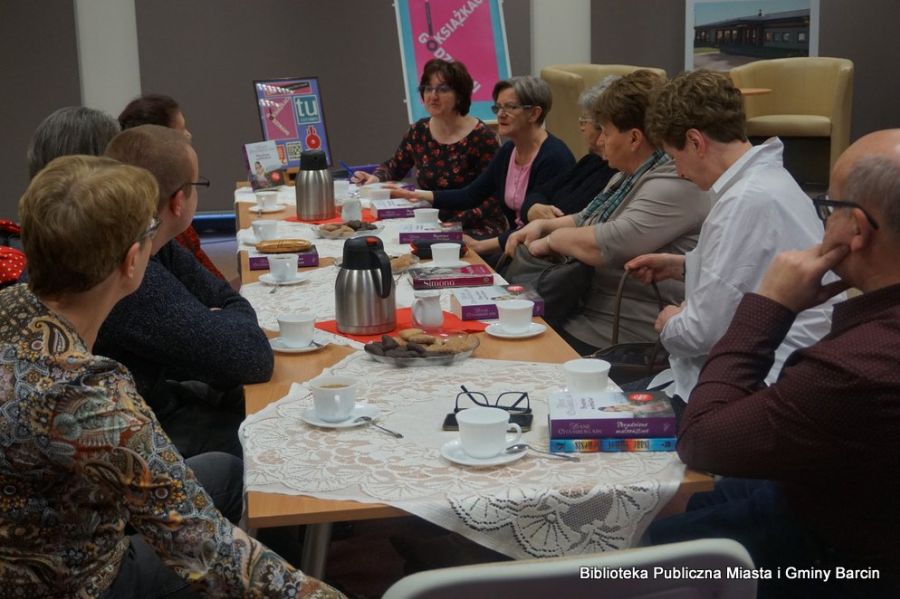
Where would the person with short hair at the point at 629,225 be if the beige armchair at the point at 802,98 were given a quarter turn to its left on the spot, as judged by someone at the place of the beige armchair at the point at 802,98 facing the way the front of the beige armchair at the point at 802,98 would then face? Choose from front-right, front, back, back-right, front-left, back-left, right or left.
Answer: right

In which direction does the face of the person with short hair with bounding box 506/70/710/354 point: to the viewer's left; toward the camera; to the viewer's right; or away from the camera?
to the viewer's left

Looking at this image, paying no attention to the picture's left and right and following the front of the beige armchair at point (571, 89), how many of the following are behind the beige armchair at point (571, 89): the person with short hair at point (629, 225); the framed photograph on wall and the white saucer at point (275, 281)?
1

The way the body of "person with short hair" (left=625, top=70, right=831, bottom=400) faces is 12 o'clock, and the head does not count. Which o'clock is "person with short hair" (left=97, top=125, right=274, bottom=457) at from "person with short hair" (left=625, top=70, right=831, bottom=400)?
"person with short hair" (left=97, top=125, right=274, bottom=457) is roughly at 11 o'clock from "person with short hair" (left=625, top=70, right=831, bottom=400).

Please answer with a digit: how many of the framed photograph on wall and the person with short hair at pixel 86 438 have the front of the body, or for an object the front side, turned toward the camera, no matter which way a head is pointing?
1

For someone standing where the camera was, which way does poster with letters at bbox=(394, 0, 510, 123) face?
facing the viewer

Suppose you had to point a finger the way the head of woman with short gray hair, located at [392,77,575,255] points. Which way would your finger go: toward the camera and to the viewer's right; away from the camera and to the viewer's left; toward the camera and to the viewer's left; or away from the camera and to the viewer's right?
toward the camera and to the viewer's left

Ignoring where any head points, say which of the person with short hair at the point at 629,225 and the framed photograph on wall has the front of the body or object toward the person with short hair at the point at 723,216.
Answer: the framed photograph on wall

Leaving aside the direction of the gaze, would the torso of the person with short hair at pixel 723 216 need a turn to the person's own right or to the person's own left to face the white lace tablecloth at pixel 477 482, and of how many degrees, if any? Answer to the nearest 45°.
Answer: approximately 90° to the person's own left

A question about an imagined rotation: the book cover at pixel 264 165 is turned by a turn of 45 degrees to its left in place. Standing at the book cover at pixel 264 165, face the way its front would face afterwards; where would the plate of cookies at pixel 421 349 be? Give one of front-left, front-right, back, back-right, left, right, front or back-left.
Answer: front-right

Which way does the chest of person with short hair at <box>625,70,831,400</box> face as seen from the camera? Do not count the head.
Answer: to the viewer's left

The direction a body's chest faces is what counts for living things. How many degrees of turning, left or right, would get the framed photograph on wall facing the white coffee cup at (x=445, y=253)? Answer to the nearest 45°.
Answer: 0° — it already faces it

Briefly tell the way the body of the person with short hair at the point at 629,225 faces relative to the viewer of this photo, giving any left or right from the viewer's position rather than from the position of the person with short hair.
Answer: facing to the left of the viewer

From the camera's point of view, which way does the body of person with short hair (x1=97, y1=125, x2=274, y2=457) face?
to the viewer's right

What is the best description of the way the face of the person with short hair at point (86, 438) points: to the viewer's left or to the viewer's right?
to the viewer's right

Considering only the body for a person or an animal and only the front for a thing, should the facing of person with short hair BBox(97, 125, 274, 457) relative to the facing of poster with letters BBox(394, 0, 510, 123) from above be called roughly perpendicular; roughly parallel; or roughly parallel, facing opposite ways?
roughly perpendicular

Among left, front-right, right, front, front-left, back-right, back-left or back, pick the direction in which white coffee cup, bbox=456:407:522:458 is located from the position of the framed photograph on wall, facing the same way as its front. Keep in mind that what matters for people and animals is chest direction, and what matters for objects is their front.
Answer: front

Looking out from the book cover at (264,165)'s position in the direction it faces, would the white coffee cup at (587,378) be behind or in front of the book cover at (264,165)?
in front

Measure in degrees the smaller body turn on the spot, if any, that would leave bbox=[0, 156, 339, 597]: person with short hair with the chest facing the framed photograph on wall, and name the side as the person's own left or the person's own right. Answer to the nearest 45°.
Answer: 0° — they already face it
